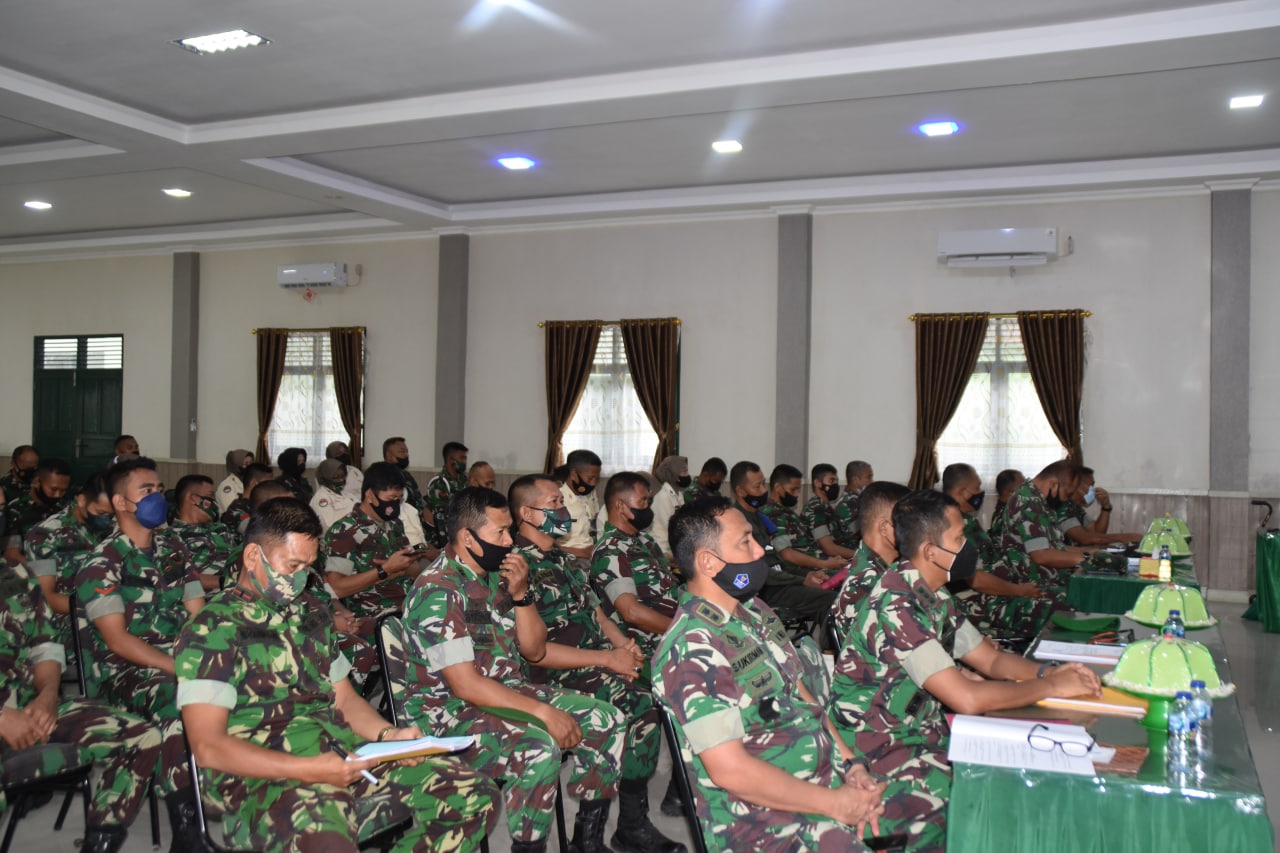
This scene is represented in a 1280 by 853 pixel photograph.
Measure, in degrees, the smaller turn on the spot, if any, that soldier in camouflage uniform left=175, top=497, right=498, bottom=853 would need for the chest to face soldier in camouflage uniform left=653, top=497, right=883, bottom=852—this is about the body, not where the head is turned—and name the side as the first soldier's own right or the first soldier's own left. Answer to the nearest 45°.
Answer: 0° — they already face them

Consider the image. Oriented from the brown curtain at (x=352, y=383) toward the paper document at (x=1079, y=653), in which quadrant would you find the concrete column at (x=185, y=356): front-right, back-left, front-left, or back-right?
back-right

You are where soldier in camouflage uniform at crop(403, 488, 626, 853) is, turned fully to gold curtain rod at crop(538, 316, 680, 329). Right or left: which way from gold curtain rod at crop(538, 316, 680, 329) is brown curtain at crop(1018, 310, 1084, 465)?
right

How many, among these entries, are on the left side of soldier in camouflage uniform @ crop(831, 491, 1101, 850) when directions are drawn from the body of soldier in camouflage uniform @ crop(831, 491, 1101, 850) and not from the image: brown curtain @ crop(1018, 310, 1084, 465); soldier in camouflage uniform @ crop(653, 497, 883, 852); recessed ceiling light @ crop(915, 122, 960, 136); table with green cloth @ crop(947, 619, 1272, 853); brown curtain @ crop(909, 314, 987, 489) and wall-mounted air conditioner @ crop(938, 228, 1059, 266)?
4

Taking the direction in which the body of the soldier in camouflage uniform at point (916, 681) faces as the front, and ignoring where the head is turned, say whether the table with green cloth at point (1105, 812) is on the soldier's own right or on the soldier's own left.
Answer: on the soldier's own right

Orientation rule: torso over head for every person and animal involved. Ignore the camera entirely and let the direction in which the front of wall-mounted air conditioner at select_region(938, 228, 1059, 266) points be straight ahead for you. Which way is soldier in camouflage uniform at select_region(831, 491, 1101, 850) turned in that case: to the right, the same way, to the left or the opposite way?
to the left

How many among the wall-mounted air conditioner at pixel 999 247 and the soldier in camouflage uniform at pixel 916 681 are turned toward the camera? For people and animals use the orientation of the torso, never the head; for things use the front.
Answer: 1

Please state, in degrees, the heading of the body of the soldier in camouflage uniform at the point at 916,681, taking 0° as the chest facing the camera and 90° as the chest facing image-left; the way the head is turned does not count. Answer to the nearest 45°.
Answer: approximately 270°

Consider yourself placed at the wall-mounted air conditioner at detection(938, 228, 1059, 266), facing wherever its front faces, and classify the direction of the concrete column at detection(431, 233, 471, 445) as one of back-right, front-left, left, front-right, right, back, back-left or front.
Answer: right

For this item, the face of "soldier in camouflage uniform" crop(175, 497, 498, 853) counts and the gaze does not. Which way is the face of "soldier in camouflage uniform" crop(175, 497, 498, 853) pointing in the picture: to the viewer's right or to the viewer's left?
to the viewer's right

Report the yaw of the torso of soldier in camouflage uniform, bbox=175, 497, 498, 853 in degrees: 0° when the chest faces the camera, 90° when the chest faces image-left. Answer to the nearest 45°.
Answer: approximately 315°
